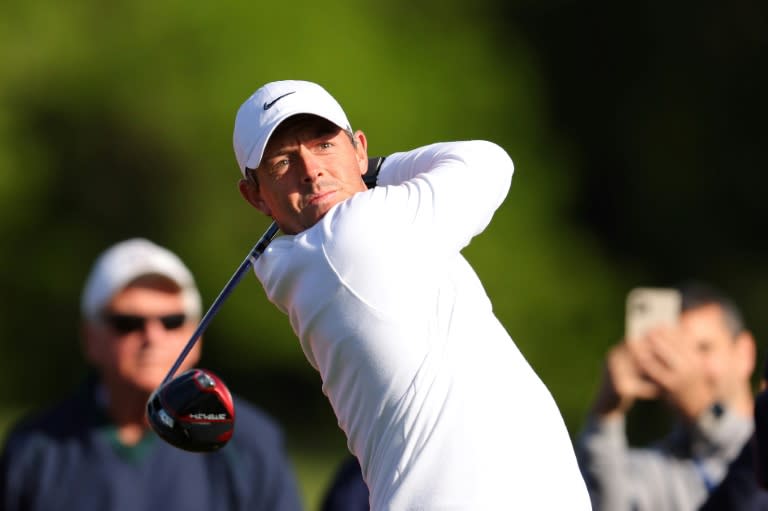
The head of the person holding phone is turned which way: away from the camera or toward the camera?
toward the camera

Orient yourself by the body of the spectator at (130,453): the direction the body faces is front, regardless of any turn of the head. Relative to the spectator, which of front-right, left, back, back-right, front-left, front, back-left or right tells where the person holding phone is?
left

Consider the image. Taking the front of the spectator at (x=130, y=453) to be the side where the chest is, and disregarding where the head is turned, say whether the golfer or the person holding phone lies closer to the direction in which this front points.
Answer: the golfer

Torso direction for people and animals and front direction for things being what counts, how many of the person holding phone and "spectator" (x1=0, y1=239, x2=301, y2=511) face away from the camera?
0

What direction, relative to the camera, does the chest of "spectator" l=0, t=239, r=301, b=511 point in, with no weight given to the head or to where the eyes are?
toward the camera

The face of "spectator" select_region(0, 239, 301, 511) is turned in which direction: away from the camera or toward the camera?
toward the camera

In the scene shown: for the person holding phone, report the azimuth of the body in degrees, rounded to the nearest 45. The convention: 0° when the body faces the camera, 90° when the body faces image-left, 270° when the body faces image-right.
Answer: approximately 45°

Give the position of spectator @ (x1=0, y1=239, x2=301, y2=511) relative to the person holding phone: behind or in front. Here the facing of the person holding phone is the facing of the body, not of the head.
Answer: in front
